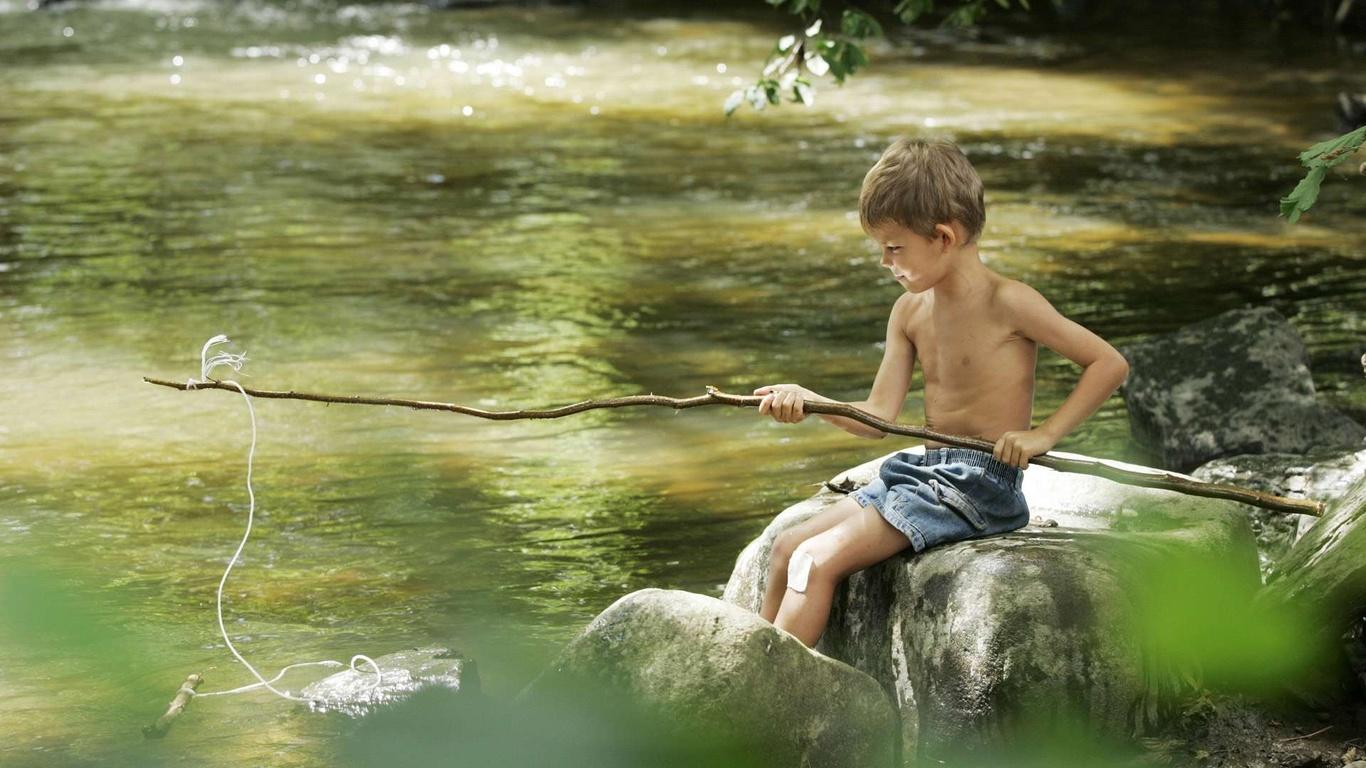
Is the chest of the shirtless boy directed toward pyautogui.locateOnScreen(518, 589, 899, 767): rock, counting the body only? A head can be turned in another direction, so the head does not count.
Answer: yes

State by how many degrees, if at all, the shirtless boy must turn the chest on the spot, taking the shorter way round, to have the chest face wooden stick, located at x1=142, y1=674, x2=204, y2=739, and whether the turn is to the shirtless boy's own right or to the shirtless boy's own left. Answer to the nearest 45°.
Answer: approximately 45° to the shirtless boy's own right

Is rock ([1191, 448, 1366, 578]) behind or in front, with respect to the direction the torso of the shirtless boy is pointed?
behind

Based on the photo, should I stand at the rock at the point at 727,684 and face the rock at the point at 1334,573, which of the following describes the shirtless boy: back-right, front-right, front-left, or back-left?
front-left

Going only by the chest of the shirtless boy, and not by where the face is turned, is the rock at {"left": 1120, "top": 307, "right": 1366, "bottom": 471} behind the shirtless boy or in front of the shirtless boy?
behind

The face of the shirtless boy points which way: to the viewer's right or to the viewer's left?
to the viewer's left

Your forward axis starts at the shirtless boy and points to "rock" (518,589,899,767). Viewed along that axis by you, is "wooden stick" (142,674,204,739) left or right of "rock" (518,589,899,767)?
right

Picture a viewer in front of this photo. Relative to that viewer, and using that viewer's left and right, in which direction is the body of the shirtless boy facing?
facing the viewer and to the left of the viewer

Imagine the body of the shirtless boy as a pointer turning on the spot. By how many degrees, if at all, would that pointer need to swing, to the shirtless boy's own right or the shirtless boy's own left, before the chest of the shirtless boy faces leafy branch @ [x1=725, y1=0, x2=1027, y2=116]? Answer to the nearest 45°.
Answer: approximately 135° to the shirtless boy's own right
